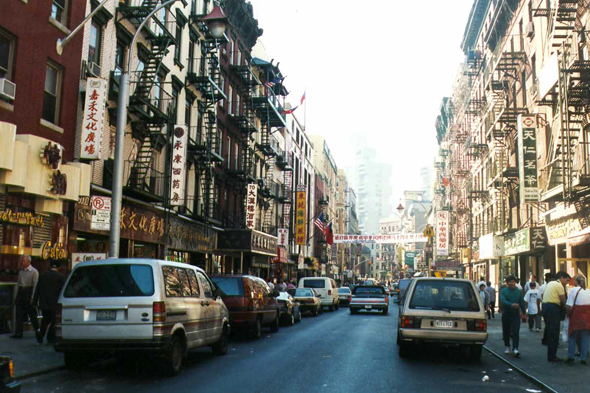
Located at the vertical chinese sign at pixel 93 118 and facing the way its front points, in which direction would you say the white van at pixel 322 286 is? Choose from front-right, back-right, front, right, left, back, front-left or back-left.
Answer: back-left

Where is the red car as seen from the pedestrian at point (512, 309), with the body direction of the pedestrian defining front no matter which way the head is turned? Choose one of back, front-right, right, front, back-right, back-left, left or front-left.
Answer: right

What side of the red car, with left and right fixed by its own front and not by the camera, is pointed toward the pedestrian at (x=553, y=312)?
right

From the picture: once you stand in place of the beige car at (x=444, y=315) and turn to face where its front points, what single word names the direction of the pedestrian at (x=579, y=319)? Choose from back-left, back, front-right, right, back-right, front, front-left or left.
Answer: right

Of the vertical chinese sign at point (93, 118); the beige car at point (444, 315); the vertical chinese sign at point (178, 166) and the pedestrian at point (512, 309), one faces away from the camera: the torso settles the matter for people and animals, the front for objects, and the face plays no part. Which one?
the beige car

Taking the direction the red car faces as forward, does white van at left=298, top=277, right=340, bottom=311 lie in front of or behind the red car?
in front

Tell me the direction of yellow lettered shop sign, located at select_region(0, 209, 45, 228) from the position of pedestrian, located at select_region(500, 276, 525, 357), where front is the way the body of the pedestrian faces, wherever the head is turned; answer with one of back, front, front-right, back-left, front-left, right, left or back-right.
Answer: right

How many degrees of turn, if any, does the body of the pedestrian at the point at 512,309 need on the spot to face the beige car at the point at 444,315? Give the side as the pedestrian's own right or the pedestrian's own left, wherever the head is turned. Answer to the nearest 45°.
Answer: approximately 135° to the pedestrian's own right

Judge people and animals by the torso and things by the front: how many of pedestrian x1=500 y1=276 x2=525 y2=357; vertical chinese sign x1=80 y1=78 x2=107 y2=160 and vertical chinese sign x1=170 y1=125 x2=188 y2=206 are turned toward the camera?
3

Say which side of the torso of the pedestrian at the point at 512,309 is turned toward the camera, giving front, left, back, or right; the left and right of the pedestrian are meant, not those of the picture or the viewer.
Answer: front

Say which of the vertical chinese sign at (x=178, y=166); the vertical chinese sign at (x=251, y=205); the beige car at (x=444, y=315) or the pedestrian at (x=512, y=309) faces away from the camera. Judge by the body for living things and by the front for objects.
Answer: the beige car

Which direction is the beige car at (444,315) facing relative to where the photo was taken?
away from the camera

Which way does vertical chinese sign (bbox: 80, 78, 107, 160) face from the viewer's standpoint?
toward the camera

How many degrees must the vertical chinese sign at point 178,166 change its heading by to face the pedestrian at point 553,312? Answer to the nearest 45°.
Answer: approximately 45° to its left

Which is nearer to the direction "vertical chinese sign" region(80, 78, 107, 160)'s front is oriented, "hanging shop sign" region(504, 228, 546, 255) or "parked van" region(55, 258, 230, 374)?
the parked van

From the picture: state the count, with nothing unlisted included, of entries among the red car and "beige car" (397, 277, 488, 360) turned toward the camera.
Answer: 0

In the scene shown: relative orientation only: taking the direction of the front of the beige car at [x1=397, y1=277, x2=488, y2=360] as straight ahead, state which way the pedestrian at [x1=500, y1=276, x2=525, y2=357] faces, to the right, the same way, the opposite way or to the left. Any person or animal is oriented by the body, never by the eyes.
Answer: the opposite way

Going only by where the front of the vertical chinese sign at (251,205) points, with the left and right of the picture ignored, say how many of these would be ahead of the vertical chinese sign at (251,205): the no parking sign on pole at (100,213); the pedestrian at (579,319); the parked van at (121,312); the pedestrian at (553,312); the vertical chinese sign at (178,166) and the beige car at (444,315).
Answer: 6

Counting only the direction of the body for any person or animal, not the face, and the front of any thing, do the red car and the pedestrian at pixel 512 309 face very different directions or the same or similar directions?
very different directions
